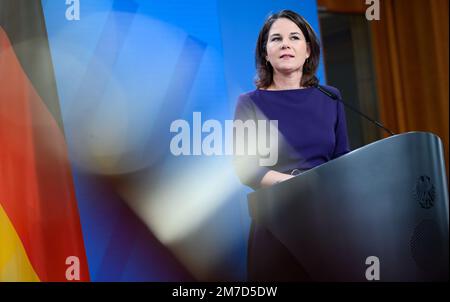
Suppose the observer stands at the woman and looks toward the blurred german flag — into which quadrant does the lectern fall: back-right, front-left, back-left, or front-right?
back-left

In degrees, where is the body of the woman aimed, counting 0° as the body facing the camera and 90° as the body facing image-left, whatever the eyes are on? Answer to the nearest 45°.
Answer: approximately 0°

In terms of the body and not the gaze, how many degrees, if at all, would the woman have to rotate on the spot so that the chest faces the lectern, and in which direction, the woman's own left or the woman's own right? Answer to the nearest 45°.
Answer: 0° — they already face it

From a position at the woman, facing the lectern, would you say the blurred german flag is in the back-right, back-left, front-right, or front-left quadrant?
back-right

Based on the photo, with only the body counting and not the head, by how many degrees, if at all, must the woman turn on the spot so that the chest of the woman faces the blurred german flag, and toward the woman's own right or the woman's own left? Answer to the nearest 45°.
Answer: approximately 90° to the woman's own right

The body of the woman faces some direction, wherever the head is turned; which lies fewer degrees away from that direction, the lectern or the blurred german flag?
the lectern
